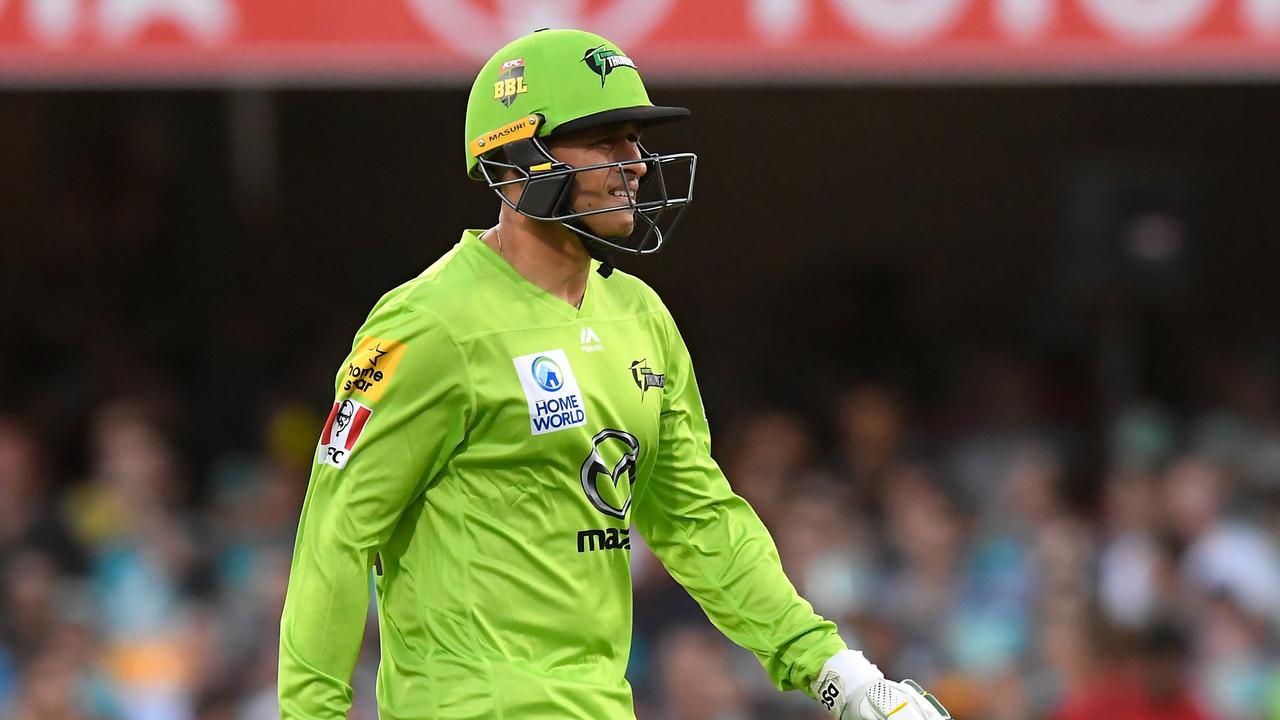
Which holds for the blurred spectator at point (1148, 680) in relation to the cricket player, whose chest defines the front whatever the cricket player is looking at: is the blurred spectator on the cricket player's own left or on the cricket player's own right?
on the cricket player's own left

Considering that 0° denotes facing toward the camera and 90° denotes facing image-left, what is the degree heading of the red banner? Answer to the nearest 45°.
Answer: approximately 0°

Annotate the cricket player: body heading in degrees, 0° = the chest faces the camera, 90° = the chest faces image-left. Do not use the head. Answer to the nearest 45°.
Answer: approximately 315°

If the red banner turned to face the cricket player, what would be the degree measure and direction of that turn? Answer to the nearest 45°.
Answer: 0° — it already faces them

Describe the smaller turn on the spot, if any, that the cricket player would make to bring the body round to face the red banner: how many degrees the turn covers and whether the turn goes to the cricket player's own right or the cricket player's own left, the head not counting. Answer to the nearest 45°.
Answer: approximately 135° to the cricket player's own left
